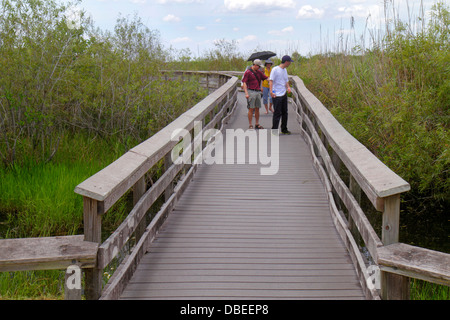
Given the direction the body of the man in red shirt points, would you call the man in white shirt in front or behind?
in front
